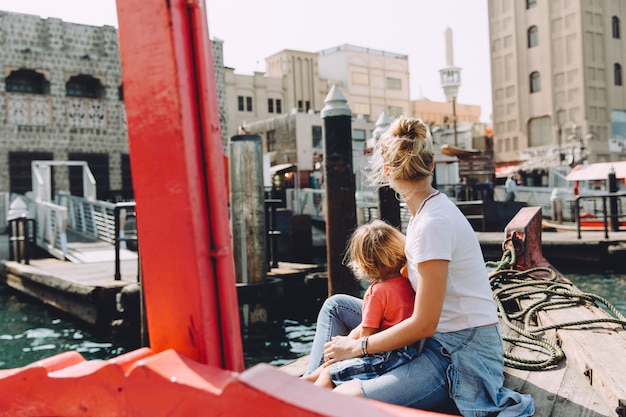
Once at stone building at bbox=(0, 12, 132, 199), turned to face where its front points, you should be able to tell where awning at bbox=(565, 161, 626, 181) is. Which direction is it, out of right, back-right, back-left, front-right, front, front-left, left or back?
front-left

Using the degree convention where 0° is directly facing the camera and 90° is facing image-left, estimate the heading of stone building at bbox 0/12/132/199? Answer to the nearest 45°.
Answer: approximately 0°

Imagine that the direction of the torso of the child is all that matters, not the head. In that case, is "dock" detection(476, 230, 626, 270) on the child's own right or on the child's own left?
on the child's own right

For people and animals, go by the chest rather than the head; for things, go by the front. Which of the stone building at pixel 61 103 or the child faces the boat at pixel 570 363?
the stone building

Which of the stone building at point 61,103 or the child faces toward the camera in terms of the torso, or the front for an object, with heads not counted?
the stone building

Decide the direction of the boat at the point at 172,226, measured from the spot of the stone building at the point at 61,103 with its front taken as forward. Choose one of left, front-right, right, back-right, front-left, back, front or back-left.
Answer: front

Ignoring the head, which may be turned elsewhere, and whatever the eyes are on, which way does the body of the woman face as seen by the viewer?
to the viewer's left

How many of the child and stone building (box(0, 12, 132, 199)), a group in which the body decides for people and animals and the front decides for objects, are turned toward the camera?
1

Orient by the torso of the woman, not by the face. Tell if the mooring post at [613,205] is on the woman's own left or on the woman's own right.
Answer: on the woman's own right

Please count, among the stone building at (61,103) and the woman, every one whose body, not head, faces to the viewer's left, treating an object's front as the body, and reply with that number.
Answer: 1

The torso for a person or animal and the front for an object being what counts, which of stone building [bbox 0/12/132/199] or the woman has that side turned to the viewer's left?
the woman

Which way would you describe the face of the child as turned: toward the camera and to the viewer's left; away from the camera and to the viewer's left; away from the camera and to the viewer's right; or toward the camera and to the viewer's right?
away from the camera and to the viewer's left

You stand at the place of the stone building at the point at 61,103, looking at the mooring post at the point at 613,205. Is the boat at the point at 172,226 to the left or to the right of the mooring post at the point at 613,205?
right
